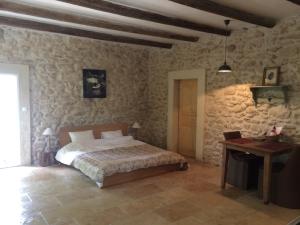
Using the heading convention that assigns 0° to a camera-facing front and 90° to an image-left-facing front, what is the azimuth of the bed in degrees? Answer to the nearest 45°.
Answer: approximately 315°

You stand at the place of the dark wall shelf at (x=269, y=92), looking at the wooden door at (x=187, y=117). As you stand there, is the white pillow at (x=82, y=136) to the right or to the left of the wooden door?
left

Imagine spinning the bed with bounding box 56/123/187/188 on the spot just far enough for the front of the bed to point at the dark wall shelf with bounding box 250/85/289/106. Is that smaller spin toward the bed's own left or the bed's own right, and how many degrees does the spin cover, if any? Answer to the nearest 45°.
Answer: approximately 45° to the bed's own left

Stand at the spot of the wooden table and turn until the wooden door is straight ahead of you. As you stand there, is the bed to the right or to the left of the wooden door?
left

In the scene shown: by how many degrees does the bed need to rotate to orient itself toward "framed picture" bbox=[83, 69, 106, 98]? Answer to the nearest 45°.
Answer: approximately 135° to its left
